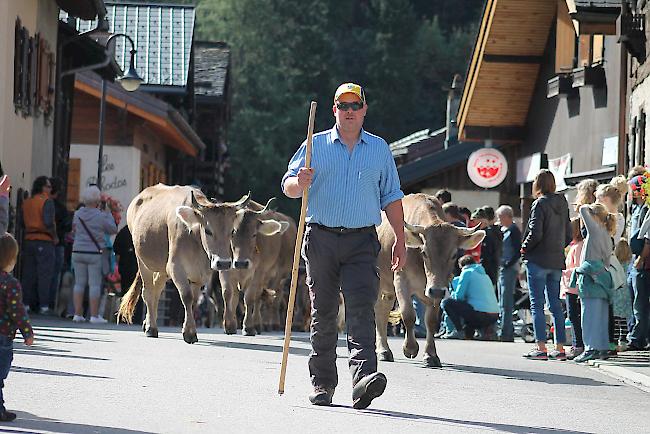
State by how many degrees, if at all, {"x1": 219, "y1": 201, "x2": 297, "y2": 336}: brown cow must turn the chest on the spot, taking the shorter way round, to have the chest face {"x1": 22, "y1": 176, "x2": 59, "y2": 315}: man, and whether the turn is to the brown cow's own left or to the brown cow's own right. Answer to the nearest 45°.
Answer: approximately 90° to the brown cow's own right

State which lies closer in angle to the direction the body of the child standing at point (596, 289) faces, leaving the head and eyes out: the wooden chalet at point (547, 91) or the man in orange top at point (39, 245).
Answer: the man in orange top

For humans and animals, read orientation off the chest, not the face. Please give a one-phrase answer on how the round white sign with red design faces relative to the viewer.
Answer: facing the viewer

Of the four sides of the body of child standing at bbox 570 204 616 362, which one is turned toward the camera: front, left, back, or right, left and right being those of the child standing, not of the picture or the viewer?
left

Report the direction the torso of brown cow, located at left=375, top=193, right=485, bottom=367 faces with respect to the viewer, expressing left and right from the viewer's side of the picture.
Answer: facing the viewer and to the right of the viewer

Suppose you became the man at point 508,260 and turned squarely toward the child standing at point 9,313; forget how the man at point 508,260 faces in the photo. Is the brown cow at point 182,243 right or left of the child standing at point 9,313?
right

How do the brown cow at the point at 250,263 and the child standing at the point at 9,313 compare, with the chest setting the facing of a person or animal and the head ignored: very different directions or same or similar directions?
very different directions

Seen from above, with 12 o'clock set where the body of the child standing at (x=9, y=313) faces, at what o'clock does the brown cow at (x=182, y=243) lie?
The brown cow is roughly at 11 o'clock from the child standing.

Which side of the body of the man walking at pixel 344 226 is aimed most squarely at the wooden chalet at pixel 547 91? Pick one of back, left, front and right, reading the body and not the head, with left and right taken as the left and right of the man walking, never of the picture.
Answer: back

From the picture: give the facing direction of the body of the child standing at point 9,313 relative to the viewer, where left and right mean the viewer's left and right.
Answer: facing away from the viewer and to the right of the viewer

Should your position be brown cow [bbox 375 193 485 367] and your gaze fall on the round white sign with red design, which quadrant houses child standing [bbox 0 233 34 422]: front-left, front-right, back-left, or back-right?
back-left

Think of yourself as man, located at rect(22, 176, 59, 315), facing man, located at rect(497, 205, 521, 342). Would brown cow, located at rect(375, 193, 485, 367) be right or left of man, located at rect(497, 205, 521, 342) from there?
right

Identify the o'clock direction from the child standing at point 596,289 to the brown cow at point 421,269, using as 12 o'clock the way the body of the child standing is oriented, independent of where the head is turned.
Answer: The brown cow is roughly at 11 o'clock from the child standing.

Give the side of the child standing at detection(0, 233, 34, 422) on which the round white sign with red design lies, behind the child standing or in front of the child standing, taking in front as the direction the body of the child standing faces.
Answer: in front

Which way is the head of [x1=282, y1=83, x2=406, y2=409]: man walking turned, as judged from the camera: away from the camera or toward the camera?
toward the camera

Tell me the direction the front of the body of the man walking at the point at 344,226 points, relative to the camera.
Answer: toward the camera

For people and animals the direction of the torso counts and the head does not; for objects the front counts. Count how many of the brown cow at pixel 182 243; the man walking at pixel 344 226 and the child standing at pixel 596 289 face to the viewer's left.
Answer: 1
